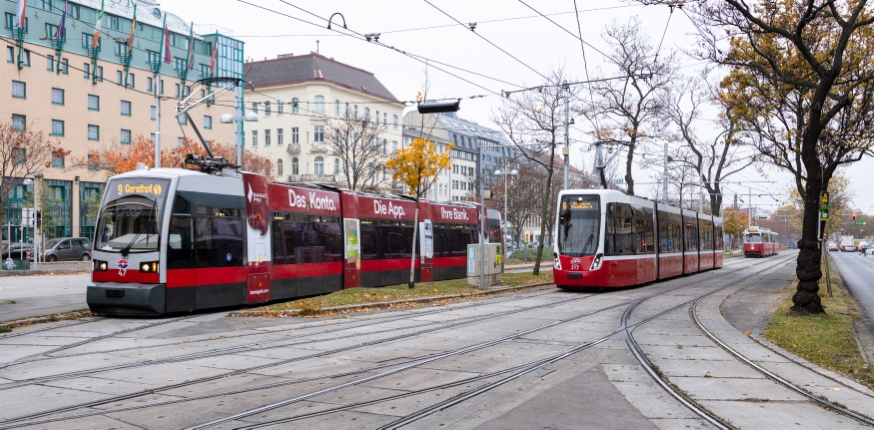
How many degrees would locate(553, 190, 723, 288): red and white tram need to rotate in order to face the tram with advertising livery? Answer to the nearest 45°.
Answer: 0° — it already faces it

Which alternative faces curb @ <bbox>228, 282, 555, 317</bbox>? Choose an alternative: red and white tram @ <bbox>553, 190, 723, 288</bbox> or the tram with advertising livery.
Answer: the red and white tram

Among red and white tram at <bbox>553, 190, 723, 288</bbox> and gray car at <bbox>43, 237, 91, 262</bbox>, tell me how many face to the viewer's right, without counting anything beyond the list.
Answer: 0

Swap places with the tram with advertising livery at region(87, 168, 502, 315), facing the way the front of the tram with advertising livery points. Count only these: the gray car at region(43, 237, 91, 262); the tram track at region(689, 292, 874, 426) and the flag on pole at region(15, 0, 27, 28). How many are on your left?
1

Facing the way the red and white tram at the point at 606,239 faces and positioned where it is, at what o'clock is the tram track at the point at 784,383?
The tram track is roughly at 10 o'clock from the red and white tram.

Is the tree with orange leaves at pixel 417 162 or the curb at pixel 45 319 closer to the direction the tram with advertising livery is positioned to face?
the curb

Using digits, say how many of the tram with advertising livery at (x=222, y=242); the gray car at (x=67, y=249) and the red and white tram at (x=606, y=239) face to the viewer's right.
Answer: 0

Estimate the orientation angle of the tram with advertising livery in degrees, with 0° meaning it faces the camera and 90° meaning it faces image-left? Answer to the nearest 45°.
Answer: approximately 45°

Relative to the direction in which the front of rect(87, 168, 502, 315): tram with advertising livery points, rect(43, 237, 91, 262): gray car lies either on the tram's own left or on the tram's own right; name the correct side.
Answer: on the tram's own right

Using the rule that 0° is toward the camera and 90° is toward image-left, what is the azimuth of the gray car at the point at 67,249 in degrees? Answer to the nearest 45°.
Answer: approximately 45°

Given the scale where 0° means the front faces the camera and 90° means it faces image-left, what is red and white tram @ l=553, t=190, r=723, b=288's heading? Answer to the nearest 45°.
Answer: approximately 45°

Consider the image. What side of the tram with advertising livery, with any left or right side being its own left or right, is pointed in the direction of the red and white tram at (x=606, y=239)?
back

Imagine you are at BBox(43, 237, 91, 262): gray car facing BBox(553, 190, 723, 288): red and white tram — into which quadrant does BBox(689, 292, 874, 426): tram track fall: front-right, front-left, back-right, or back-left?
front-right

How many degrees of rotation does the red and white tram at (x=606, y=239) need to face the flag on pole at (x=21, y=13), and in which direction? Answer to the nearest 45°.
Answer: approximately 45° to its right
